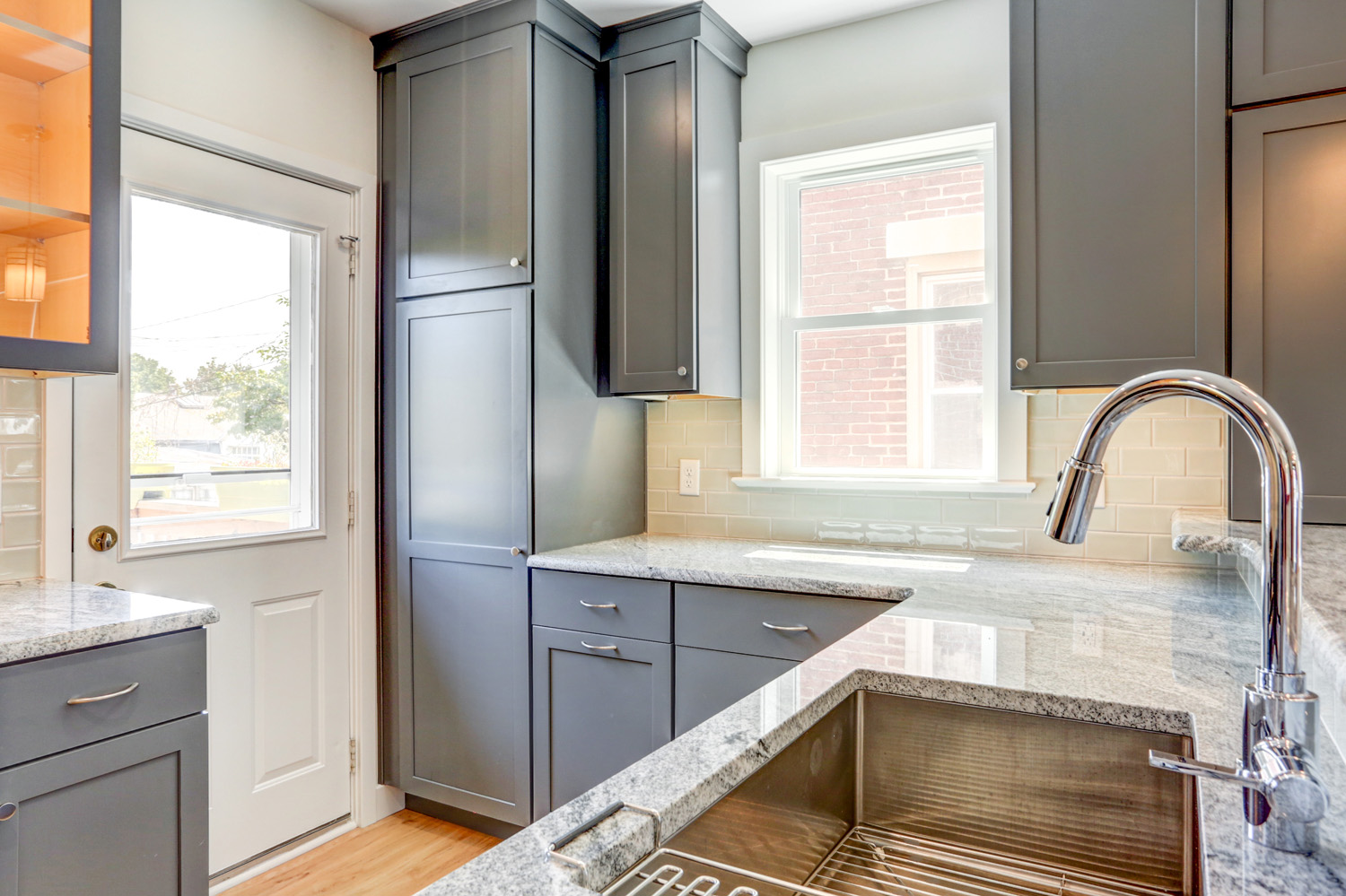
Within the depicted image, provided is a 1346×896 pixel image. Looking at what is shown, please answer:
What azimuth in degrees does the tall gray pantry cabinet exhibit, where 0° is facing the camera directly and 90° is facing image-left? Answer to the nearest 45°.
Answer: approximately 45°

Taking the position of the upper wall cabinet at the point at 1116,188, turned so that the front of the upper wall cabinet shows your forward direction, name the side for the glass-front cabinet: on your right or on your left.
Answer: on your right

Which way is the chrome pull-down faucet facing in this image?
to the viewer's left

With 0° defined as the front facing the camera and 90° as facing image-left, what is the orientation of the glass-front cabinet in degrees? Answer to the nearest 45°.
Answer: approximately 315°

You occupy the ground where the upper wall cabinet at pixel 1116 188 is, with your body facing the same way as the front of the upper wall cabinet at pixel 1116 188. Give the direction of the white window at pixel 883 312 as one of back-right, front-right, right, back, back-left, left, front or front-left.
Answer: back-right

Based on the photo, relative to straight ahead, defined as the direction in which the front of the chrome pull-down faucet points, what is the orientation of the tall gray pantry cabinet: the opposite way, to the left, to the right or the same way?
to the left

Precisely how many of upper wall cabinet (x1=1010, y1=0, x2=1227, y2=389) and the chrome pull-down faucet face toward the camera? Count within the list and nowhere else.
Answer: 1

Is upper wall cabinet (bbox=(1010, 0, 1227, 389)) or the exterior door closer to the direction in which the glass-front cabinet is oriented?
the upper wall cabinet

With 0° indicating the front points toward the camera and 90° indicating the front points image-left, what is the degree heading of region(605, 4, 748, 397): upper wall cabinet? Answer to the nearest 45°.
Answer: approximately 45°

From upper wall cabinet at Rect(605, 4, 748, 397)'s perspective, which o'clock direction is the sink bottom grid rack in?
The sink bottom grid rack is roughly at 10 o'clock from the upper wall cabinet.

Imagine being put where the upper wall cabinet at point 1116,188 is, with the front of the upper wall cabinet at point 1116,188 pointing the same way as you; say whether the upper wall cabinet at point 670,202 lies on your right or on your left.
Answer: on your right

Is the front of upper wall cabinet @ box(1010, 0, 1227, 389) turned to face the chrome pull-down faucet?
yes
